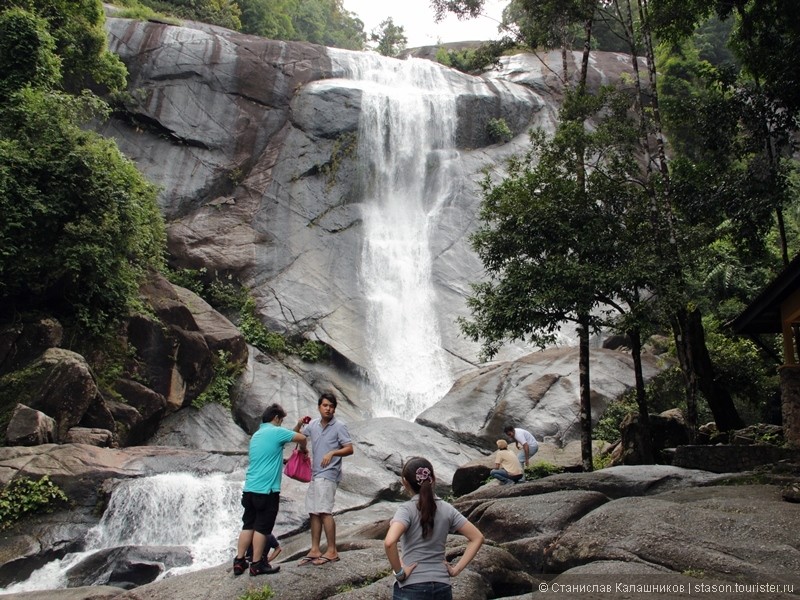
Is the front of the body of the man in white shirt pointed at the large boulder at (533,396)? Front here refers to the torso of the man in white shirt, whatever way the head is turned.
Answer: no

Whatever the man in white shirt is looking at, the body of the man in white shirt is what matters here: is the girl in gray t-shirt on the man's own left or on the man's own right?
on the man's own left

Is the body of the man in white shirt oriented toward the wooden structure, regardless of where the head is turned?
no

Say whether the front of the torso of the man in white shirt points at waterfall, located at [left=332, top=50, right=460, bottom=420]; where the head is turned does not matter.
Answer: no
